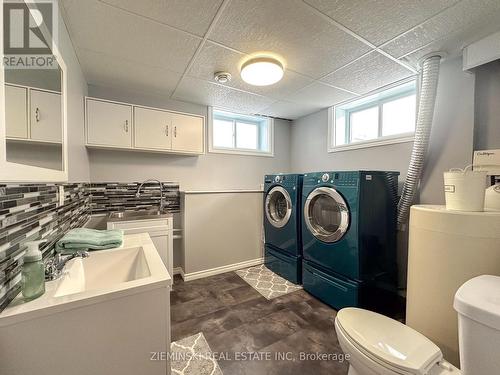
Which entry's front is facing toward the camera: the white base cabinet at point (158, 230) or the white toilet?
the white base cabinet

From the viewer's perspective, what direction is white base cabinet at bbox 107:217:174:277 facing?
toward the camera

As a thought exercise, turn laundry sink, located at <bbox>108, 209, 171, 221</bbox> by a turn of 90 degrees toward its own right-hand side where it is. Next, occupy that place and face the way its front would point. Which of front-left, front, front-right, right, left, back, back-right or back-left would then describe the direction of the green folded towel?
left

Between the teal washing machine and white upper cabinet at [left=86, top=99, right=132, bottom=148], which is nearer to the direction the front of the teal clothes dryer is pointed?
the white upper cabinet

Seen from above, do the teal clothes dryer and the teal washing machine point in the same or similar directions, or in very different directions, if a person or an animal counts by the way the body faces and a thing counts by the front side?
same or similar directions

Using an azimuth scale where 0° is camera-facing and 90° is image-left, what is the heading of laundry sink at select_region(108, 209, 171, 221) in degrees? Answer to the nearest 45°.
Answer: approximately 0°

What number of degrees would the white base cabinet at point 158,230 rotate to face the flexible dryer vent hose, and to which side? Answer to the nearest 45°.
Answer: approximately 45° to its left

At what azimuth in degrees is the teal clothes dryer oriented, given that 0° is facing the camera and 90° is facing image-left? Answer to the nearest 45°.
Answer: approximately 45°

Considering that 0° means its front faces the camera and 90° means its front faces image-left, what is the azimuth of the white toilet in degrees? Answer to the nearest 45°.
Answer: approximately 135°

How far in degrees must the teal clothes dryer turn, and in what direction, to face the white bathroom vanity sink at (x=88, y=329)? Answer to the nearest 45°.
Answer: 0° — it already faces it

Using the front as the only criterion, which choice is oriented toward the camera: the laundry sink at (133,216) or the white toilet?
the laundry sink
